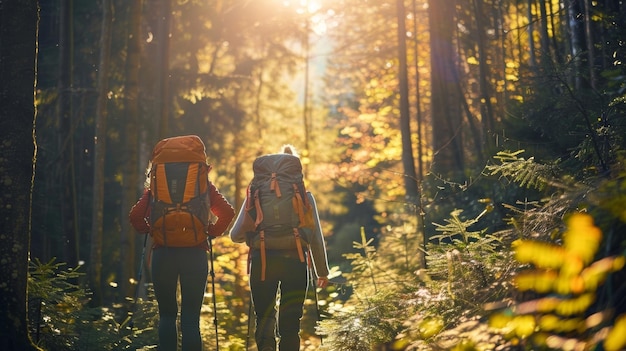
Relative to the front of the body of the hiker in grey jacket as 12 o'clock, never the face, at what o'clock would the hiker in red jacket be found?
The hiker in red jacket is roughly at 9 o'clock from the hiker in grey jacket.

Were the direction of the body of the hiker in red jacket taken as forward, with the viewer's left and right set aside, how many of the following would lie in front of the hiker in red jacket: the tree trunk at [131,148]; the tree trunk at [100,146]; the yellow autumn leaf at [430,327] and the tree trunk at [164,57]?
3

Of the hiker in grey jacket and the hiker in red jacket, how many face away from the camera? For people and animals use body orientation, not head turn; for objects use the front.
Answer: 2

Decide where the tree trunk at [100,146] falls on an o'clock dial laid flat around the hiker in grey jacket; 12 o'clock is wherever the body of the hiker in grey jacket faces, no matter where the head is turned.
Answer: The tree trunk is roughly at 11 o'clock from the hiker in grey jacket.

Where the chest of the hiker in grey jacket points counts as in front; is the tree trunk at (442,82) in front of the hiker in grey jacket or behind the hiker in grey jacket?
in front

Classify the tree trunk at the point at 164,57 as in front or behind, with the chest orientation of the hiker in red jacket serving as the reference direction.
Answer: in front

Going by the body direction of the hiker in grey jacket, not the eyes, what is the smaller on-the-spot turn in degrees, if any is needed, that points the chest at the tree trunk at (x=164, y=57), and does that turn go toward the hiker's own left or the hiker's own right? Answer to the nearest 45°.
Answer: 0° — they already face it

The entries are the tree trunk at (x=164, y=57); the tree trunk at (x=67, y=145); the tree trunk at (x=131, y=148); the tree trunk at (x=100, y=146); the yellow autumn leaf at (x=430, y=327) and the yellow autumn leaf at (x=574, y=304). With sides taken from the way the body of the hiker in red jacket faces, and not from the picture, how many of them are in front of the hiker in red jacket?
4

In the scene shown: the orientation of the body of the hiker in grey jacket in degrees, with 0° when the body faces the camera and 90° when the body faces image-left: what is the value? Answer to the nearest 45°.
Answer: approximately 180°

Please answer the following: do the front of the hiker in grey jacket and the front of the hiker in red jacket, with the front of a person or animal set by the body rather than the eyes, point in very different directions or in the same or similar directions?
same or similar directions

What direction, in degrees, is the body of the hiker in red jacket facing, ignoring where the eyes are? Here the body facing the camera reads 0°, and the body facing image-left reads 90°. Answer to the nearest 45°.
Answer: approximately 180°
